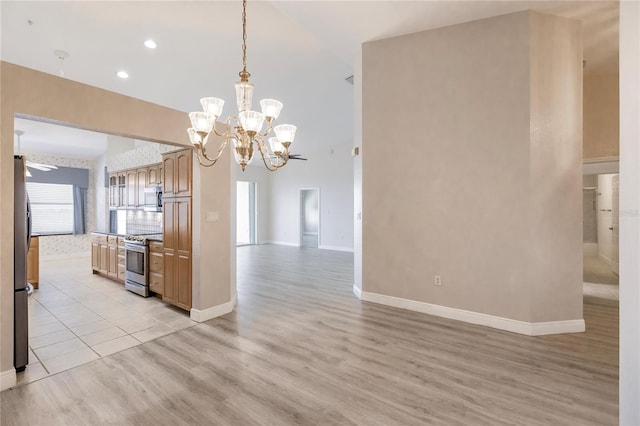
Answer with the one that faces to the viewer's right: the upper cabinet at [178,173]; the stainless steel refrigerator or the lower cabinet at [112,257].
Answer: the stainless steel refrigerator

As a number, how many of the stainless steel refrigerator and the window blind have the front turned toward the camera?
1

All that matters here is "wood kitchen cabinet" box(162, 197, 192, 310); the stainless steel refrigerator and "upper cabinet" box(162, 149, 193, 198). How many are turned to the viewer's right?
1

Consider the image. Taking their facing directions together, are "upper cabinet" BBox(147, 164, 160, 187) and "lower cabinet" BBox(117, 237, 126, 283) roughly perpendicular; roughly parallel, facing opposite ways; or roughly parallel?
roughly parallel

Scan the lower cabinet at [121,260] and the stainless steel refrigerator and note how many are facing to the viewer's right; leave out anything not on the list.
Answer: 1

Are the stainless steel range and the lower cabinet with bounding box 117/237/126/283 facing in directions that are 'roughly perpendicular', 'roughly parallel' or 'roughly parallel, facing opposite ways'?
roughly parallel

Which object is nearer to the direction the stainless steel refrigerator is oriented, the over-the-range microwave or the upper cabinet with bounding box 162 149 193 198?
the upper cabinet

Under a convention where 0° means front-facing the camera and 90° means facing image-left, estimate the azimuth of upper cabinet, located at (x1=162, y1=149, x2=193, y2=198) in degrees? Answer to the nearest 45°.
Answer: approximately 45°

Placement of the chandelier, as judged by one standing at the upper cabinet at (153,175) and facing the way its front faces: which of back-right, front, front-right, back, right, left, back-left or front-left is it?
front-left

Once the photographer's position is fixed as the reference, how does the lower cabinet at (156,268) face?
facing the viewer and to the left of the viewer

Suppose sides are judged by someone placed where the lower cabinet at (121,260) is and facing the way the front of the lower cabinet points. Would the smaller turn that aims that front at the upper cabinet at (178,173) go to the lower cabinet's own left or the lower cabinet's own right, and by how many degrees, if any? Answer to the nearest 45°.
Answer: approximately 45° to the lower cabinet's own left

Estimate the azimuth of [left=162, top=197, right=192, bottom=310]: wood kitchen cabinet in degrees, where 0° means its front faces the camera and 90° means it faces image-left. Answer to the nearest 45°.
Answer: approximately 45°
